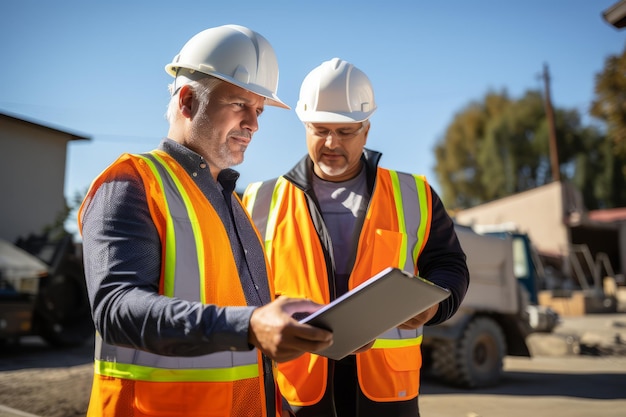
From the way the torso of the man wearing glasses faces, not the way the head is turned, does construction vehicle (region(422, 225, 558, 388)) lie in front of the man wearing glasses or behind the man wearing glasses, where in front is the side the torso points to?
behind

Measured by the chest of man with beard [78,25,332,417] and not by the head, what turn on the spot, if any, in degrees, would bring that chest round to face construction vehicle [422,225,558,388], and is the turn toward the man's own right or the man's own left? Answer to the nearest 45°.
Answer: approximately 90° to the man's own left

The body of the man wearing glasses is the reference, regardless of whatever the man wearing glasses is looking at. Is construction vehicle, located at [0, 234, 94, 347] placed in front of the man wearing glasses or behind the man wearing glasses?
behind

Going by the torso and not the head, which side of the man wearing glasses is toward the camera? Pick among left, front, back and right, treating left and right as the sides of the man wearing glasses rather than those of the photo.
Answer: front

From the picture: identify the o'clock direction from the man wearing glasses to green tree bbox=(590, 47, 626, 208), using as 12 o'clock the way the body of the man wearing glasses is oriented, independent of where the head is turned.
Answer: The green tree is roughly at 7 o'clock from the man wearing glasses.

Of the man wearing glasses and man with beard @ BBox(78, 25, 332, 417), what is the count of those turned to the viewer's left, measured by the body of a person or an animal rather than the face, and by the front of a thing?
0

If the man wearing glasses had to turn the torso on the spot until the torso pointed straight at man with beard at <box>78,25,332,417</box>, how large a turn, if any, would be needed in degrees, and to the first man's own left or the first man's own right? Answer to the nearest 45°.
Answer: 0° — they already face them

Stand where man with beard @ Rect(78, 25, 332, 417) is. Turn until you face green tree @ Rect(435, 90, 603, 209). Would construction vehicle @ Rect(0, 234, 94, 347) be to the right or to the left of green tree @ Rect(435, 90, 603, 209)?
left

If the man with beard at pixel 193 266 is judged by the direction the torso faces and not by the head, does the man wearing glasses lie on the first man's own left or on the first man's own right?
on the first man's own left

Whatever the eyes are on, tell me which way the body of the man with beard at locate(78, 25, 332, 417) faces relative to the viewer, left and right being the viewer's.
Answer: facing the viewer and to the right of the viewer

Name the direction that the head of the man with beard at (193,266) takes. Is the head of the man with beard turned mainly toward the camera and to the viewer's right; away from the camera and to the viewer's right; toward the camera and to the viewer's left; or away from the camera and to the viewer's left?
toward the camera and to the viewer's right
